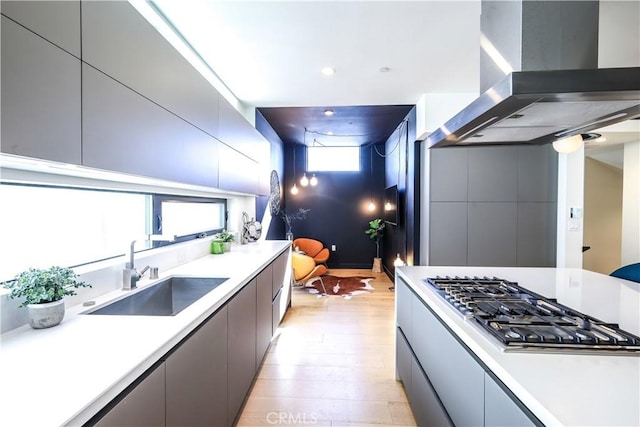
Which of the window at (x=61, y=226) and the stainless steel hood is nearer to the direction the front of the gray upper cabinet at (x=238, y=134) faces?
the stainless steel hood

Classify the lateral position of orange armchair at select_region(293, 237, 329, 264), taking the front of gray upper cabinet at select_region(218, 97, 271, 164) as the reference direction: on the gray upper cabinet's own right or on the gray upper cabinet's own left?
on the gray upper cabinet's own left

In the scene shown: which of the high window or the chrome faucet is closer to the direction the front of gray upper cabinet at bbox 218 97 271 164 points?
the high window

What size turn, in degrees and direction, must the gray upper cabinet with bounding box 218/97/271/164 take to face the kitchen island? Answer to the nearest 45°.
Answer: approximately 45° to its right

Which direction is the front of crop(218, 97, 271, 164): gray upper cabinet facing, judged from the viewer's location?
facing to the right of the viewer

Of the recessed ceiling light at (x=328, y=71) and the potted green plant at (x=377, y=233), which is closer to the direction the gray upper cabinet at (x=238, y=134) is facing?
the recessed ceiling light

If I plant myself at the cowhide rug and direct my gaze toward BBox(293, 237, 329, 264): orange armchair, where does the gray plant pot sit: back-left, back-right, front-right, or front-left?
back-left

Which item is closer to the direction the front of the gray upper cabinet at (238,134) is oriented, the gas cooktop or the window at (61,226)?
the gas cooktop

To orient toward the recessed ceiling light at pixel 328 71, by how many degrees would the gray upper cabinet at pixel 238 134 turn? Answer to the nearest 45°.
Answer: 0° — it already faces it

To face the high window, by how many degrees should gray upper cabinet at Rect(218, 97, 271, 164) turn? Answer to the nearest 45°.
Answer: approximately 45° to its left

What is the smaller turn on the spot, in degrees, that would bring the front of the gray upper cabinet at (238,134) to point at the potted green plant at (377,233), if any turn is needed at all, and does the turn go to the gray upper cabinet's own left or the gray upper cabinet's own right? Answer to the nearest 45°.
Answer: approximately 45° to the gray upper cabinet's own left
